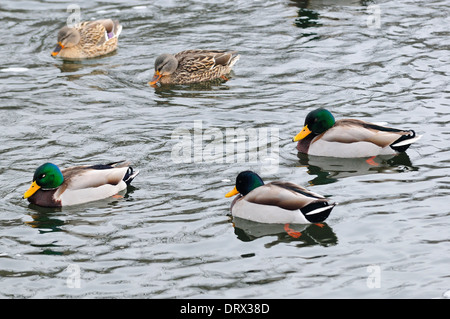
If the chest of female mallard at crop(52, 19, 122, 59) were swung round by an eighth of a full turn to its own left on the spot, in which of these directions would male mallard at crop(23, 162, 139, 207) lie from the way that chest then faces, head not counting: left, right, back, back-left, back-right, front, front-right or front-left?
front

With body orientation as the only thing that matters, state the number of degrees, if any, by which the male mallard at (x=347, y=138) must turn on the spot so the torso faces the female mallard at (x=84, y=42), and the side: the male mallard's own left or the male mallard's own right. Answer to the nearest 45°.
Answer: approximately 45° to the male mallard's own right

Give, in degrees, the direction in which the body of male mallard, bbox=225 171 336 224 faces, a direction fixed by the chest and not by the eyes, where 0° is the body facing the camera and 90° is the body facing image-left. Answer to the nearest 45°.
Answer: approximately 90°

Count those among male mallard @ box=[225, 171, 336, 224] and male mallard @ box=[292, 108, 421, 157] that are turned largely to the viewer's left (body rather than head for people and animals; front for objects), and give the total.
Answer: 2

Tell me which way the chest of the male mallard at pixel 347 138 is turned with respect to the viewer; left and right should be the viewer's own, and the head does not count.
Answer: facing to the left of the viewer

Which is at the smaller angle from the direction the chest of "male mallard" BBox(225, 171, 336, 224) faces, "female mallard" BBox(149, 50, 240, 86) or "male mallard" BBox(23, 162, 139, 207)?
the male mallard

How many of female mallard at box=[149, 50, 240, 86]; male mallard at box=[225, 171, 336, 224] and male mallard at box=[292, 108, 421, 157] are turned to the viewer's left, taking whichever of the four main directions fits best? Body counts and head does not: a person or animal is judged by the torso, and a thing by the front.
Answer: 3

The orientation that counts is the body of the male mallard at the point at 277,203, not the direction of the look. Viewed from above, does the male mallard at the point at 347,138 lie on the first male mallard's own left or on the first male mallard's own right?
on the first male mallard's own right

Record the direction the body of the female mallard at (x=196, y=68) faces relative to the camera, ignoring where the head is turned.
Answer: to the viewer's left

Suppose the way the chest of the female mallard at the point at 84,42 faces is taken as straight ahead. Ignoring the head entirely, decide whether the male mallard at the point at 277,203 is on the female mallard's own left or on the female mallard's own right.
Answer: on the female mallard's own left

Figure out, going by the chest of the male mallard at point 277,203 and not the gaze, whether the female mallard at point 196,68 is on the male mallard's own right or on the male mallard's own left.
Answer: on the male mallard's own right

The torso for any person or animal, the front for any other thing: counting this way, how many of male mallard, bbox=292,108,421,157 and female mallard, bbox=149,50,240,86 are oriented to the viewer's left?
2

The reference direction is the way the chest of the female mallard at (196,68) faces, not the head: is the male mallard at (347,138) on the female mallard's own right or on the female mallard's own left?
on the female mallard's own left
